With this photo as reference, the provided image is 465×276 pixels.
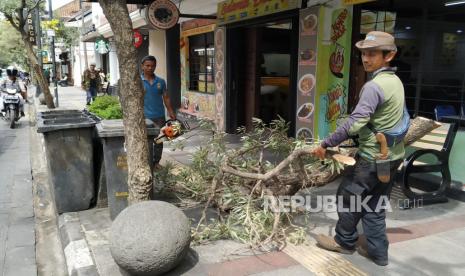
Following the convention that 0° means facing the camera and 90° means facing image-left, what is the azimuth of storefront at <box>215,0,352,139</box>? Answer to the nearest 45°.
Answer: approximately 45°

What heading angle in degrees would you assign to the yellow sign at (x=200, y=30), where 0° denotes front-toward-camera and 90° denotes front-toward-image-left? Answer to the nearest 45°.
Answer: approximately 45°

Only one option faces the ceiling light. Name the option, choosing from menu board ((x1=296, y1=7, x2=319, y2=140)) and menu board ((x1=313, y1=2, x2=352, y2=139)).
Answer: menu board ((x1=313, y1=2, x2=352, y2=139))

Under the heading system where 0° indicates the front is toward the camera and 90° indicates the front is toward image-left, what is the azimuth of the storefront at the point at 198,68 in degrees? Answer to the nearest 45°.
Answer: approximately 45°

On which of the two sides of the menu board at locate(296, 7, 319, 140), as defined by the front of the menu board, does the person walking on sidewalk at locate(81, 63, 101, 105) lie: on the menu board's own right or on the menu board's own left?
on the menu board's own right

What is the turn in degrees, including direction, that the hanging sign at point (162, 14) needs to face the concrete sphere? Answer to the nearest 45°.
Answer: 0° — it already faces it

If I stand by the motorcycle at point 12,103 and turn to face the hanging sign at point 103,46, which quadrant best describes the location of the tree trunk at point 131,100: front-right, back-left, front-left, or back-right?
back-right

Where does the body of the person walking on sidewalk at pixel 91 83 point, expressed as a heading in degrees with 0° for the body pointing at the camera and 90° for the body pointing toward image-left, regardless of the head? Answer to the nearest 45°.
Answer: approximately 0°

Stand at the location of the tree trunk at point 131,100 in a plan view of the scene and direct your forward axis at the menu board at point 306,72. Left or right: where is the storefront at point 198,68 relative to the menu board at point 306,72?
left

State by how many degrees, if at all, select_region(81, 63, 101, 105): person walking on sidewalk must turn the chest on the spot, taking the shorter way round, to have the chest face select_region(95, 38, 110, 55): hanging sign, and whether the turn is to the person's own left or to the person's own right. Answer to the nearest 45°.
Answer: approximately 180°

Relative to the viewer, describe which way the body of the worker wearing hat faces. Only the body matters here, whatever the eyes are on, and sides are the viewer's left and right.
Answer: facing to the left of the viewer

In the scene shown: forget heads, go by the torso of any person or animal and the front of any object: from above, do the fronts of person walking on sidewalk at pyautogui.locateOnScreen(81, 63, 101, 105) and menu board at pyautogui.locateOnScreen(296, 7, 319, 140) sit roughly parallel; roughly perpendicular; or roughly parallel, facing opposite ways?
roughly perpendicular

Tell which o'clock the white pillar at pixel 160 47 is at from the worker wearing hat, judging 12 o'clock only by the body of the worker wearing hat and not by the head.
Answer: The white pillar is roughly at 2 o'clock from the worker wearing hat.

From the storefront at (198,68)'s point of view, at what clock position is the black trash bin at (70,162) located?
The black trash bin is roughly at 11 o'clock from the storefront.

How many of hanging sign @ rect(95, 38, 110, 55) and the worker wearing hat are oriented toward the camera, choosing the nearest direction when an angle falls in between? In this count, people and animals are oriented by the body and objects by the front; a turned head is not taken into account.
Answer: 1
